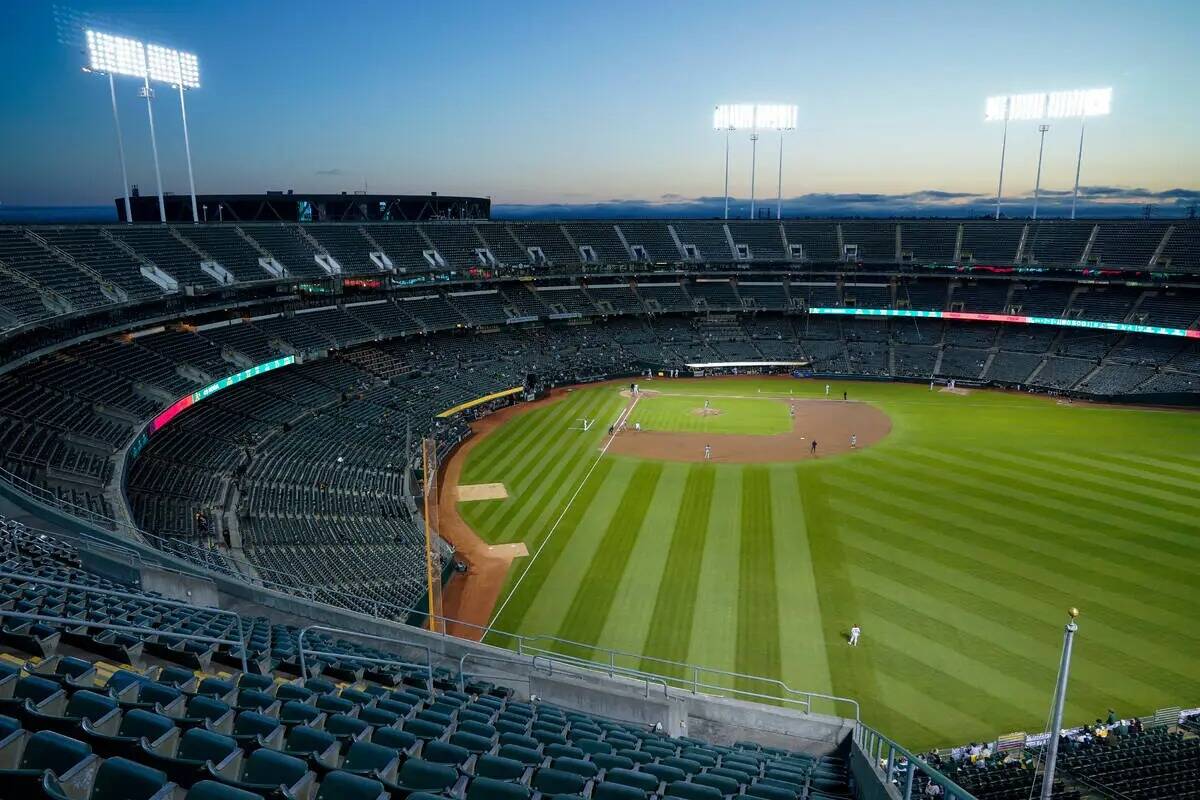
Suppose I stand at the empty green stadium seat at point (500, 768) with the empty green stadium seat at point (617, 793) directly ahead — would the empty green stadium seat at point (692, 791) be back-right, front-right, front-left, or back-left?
front-left

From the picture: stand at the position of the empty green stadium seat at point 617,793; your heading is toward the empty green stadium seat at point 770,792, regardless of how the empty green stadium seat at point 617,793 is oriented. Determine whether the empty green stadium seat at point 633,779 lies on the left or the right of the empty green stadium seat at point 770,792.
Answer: left

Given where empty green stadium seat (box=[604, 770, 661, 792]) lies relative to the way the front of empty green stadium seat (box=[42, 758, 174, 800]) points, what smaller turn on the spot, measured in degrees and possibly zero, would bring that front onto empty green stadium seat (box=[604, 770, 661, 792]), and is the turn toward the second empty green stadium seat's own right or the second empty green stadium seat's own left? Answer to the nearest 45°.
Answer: approximately 45° to the second empty green stadium seat's own right

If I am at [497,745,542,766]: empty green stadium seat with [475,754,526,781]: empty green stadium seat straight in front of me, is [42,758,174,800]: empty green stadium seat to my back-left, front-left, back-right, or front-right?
front-right

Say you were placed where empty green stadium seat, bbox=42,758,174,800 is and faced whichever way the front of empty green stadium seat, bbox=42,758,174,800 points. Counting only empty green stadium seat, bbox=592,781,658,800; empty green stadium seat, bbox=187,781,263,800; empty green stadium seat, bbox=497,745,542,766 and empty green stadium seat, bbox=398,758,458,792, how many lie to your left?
0

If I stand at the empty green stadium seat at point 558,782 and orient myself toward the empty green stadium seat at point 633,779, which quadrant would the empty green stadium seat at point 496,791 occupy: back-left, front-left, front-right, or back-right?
back-right

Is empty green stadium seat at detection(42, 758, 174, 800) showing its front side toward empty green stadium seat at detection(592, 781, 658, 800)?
no

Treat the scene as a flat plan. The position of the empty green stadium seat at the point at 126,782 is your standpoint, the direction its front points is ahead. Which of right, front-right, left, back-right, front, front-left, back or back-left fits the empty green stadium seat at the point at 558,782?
front-right

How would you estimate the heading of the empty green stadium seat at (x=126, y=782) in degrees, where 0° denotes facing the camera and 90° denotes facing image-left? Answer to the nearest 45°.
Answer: approximately 225°

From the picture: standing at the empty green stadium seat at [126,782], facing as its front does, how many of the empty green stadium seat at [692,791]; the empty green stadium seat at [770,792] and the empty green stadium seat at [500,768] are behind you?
0

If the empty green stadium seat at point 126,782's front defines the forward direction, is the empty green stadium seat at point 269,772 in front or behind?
in front

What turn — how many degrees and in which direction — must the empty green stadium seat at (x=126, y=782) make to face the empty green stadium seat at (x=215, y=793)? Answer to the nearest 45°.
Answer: approximately 90° to its right

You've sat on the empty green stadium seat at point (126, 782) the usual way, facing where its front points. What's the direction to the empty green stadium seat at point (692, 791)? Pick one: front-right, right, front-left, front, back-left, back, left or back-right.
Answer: front-right

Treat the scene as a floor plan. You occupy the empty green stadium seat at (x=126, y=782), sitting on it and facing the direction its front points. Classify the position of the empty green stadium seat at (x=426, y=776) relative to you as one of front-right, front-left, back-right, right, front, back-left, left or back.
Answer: front-right

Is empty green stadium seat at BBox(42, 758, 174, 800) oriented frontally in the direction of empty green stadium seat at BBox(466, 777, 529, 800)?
no

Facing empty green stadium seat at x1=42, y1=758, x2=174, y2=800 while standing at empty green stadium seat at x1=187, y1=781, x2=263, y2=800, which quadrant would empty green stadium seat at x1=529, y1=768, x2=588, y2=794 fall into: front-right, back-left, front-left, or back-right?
back-right

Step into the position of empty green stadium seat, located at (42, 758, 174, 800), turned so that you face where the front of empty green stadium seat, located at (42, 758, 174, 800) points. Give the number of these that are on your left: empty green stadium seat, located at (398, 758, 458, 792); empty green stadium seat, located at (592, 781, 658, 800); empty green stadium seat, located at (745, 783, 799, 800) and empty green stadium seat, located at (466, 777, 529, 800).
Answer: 0

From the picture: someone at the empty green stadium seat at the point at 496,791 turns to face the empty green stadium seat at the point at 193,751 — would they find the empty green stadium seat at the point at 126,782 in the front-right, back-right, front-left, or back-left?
front-left

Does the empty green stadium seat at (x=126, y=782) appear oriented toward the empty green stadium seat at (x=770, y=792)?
no

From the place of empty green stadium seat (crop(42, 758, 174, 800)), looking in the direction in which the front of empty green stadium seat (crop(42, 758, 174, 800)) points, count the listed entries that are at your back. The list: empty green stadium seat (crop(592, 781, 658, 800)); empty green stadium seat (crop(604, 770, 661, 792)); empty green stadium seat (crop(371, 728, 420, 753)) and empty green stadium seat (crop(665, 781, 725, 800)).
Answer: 0
